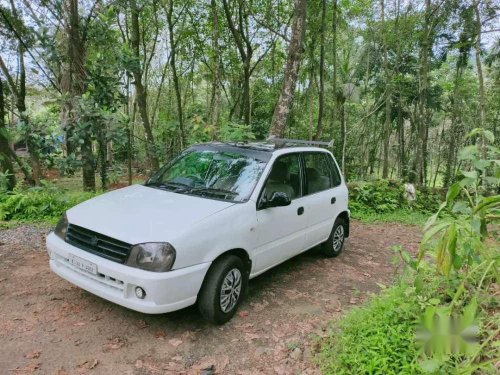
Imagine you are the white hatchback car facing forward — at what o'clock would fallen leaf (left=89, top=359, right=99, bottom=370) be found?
The fallen leaf is roughly at 12 o'clock from the white hatchback car.

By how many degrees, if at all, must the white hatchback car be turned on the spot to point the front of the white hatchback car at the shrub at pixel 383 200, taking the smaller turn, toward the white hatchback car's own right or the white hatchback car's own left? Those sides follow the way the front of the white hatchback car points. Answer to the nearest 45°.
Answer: approximately 180°

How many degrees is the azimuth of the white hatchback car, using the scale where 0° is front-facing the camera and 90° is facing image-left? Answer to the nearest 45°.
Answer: approximately 45°
